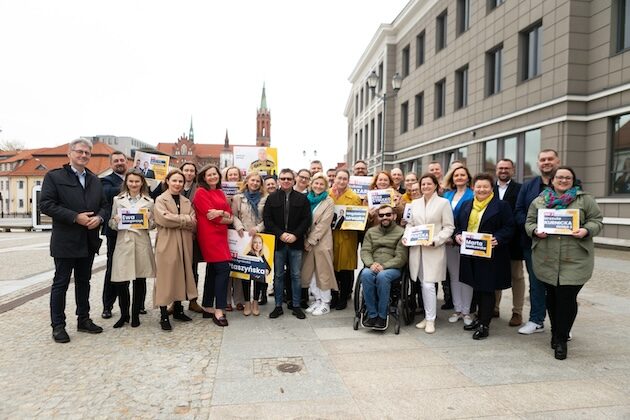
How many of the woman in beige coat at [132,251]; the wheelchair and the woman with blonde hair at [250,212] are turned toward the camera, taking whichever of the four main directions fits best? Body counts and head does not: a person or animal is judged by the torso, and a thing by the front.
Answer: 3

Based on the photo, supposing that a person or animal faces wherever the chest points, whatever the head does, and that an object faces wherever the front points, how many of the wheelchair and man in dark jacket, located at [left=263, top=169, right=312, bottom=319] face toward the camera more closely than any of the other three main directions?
2

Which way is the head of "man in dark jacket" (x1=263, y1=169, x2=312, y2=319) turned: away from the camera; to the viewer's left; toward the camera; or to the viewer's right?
toward the camera

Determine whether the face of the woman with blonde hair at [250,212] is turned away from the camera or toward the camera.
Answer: toward the camera

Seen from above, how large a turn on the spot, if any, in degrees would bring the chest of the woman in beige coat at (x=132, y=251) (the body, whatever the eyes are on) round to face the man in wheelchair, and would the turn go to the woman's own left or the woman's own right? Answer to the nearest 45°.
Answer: approximately 45° to the woman's own left

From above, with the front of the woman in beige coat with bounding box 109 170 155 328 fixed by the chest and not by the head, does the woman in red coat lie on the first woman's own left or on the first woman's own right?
on the first woman's own left

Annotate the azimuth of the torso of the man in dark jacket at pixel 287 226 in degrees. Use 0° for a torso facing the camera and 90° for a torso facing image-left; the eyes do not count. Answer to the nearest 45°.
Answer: approximately 0°

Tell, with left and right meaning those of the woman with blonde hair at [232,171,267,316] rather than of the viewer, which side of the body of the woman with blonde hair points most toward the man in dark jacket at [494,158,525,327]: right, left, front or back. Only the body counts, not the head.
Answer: left

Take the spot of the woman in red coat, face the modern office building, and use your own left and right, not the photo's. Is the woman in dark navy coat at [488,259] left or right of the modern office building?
right

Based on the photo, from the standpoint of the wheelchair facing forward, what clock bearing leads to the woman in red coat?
The woman in red coat is roughly at 3 o'clock from the wheelchair.

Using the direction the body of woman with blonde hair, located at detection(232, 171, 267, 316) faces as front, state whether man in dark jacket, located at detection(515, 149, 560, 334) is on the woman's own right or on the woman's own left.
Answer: on the woman's own left

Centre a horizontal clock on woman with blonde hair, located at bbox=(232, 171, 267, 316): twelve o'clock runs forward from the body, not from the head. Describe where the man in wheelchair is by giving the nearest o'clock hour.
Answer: The man in wheelchair is roughly at 10 o'clock from the woman with blonde hair.

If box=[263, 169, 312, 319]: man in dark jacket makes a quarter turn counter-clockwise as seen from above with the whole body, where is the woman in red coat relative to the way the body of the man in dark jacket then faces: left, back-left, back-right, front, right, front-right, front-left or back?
back

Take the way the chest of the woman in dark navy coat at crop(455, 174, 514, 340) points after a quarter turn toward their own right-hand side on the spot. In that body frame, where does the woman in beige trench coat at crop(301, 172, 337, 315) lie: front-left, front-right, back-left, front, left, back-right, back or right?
front-left

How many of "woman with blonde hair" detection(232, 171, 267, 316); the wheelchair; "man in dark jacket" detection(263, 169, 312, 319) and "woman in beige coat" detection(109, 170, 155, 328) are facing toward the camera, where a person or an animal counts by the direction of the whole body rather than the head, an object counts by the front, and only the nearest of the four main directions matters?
4

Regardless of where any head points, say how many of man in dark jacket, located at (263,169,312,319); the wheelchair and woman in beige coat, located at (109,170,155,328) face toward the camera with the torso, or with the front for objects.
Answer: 3

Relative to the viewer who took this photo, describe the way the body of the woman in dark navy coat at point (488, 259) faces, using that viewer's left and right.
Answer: facing the viewer and to the left of the viewer
